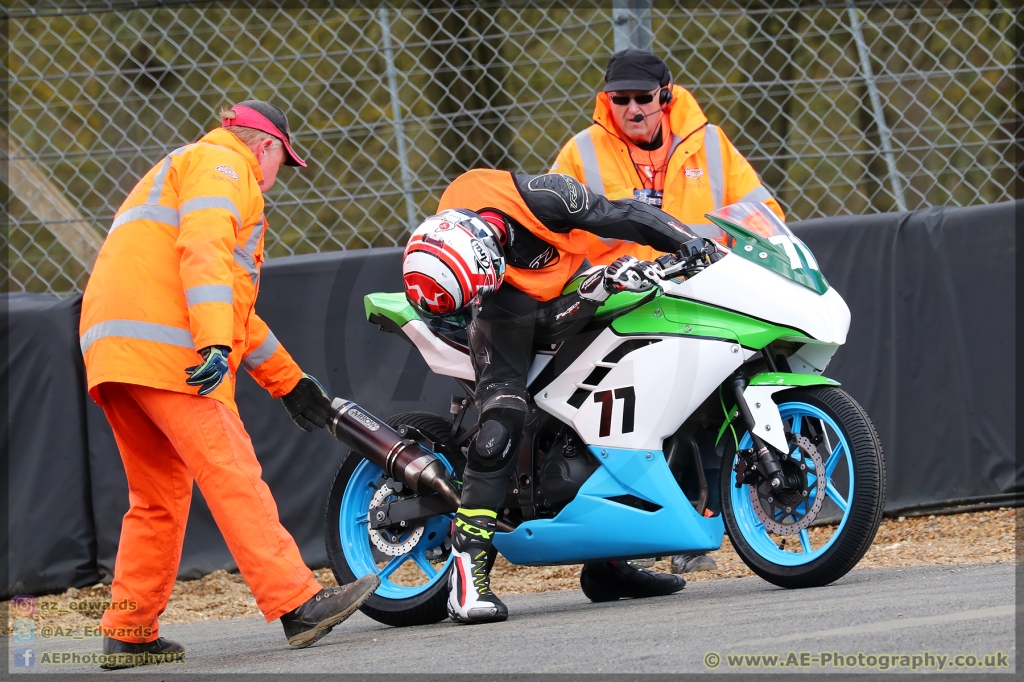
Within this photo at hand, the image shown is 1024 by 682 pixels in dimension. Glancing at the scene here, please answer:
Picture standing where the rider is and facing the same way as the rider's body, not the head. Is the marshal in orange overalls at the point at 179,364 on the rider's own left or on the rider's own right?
on the rider's own right

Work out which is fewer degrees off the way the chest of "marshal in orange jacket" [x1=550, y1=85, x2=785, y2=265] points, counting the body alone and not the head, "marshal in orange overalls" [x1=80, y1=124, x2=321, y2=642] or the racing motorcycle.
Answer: the racing motorcycle

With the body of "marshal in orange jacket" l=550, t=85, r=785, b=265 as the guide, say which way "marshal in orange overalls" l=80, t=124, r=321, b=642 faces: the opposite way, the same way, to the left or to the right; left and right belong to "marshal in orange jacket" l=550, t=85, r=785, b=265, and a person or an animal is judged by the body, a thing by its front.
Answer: to the left

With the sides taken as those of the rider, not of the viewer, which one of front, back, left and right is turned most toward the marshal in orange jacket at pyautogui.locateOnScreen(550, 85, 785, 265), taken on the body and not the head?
left

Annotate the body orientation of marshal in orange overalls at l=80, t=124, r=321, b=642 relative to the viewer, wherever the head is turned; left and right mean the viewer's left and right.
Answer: facing to the right of the viewer

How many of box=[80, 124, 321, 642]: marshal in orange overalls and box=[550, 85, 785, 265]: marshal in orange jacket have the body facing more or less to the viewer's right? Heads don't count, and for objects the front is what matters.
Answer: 1

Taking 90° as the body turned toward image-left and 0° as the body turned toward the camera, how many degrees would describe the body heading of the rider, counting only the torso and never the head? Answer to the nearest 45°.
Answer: approximately 315°

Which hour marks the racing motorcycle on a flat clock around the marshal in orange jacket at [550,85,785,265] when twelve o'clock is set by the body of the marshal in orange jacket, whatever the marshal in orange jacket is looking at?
The racing motorcycle is roughly at 12 o'clock from the marshal in orange jacket.

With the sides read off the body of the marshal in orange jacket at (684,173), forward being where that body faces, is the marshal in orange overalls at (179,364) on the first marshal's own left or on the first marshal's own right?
on the first marshal's own right
